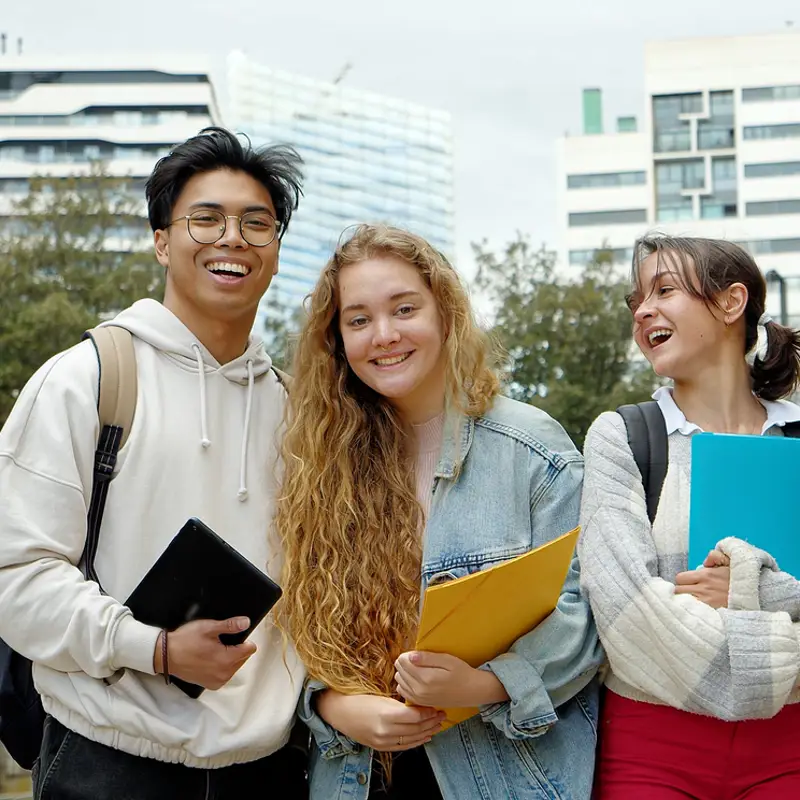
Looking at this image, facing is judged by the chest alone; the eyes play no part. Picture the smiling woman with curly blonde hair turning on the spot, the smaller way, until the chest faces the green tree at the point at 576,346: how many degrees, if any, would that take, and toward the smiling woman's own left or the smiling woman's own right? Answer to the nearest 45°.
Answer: approximately 180°

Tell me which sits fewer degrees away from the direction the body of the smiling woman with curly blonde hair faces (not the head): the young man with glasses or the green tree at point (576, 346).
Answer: the young man with glasses

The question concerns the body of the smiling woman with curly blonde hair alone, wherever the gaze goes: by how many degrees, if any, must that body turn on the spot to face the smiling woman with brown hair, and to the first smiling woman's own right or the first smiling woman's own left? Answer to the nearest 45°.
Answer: approximately 90° to the first smiling woman's own left

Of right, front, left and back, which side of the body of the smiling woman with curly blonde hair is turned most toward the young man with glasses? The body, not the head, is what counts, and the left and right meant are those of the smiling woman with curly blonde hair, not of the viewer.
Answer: right

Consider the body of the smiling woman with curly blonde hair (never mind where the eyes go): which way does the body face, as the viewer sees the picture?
toward the camera

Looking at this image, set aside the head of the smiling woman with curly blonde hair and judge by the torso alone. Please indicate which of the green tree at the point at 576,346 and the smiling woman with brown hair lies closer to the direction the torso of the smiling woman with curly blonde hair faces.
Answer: the smiling woman with brown hair

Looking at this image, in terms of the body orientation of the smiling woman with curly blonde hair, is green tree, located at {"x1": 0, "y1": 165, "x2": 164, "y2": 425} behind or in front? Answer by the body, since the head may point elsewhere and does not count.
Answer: behind

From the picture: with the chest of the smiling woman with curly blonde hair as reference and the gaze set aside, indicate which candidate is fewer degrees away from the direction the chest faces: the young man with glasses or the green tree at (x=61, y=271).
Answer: the young man with glasses
